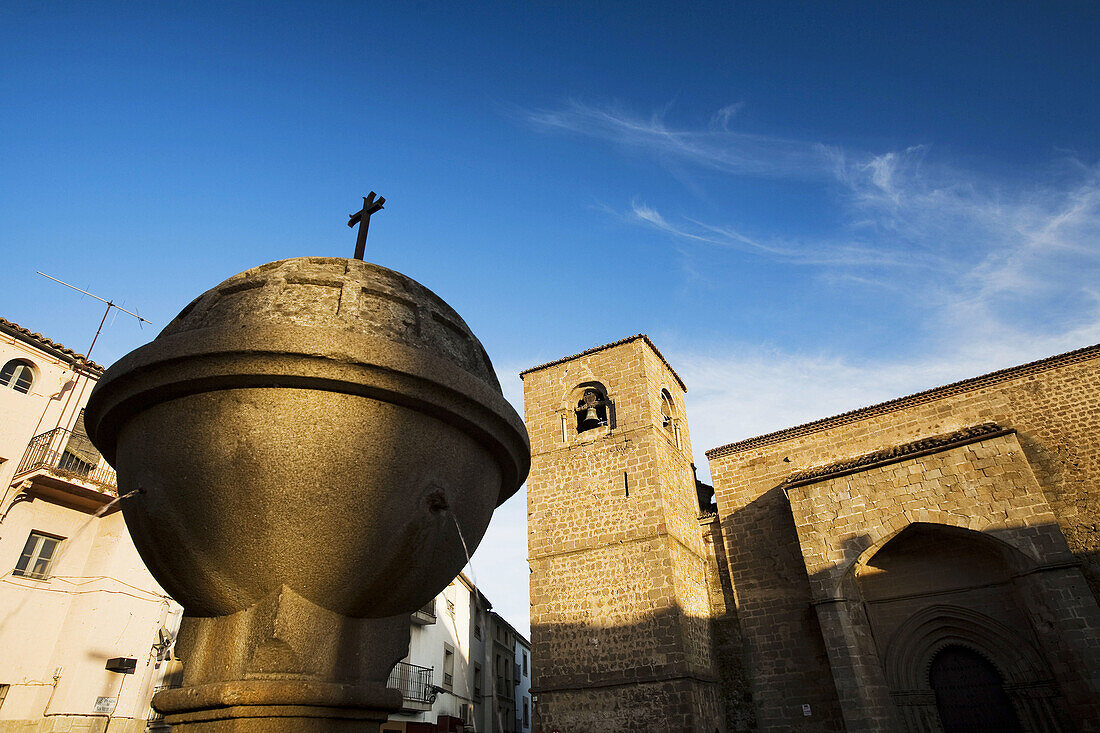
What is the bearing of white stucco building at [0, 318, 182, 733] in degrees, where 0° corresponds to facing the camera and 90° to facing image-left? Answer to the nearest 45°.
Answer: approximately 315°

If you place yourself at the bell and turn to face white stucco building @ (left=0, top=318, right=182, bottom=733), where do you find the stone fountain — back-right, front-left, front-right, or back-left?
front-left

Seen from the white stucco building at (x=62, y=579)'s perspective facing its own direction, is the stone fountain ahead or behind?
ahead

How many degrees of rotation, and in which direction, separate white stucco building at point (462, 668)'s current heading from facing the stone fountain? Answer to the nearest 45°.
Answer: approximately 45° to its right

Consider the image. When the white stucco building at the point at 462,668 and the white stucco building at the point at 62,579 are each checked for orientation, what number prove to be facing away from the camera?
0
